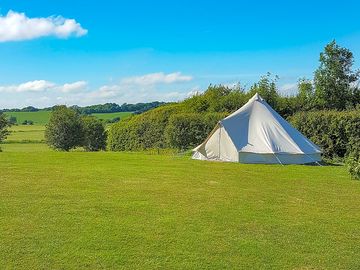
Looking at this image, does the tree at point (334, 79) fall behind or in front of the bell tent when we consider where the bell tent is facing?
behind

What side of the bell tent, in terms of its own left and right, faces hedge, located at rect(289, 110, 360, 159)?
back

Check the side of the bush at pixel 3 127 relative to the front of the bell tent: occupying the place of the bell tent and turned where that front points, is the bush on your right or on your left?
on your right

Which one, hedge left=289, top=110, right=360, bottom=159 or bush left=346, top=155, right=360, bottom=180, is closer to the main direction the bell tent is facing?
the bush

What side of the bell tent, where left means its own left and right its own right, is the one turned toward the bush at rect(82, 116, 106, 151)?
right

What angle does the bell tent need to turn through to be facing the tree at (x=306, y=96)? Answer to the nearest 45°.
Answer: approximately 135° to its right

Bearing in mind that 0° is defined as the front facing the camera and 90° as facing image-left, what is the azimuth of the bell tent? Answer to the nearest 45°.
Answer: approximately 45°

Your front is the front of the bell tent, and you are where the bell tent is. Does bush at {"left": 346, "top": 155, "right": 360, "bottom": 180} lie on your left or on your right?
on your left
